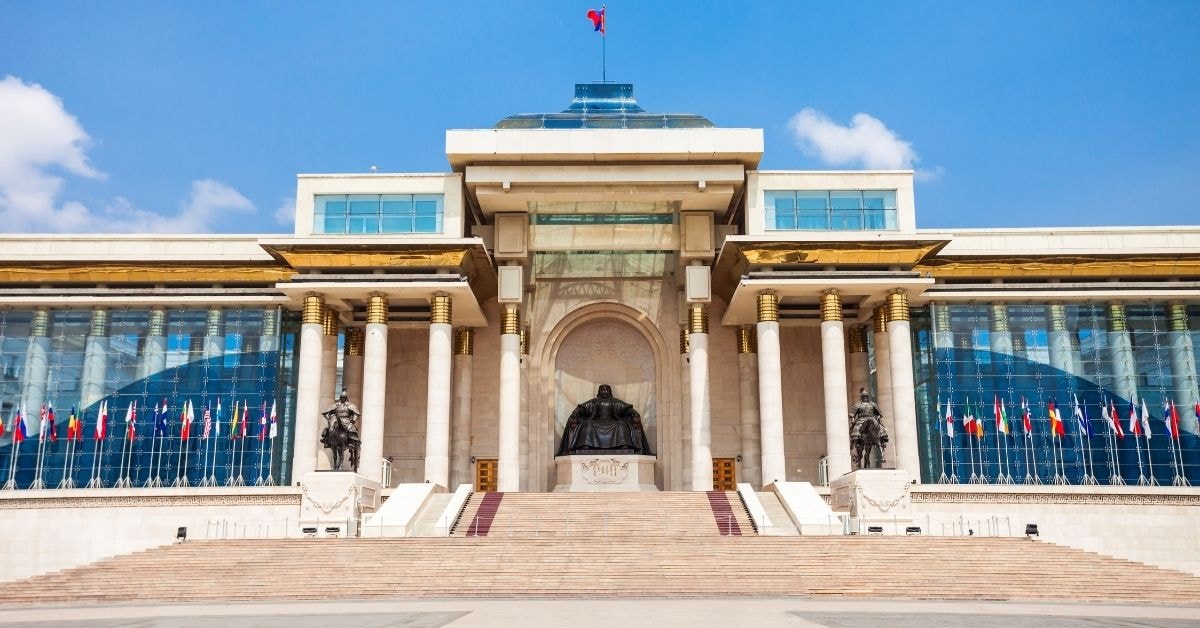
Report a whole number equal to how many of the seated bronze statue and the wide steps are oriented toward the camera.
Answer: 2

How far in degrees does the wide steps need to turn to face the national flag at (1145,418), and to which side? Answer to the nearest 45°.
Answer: approximately 135° to its left

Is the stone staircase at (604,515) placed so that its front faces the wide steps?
yes

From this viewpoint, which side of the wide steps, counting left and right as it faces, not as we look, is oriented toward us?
front

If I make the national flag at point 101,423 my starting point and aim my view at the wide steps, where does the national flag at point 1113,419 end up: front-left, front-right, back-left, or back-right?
front-left

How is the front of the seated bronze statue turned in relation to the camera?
facing the viewer

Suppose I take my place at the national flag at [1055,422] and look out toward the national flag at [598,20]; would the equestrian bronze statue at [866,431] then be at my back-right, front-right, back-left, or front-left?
front-left

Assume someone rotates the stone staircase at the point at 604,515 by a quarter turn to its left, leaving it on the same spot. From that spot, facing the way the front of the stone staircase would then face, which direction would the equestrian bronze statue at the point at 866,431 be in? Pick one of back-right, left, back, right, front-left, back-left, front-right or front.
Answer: front

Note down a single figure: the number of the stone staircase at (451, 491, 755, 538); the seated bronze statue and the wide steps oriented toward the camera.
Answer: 3

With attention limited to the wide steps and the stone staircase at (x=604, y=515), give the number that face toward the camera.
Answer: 2

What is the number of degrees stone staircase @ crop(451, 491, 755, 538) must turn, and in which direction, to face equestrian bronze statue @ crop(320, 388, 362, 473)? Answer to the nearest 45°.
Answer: approximately 90° to its right
